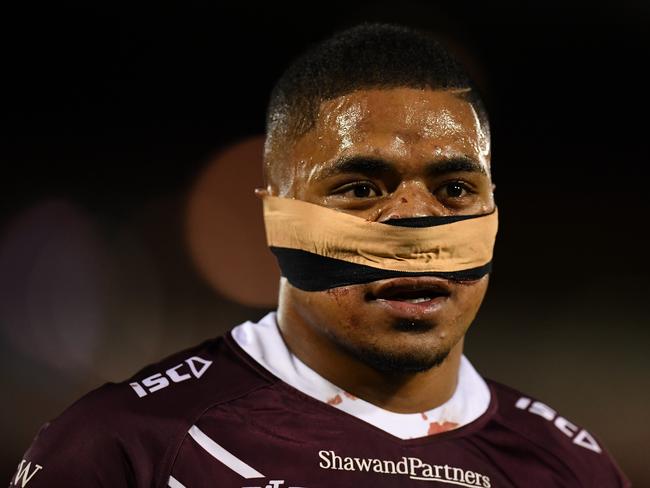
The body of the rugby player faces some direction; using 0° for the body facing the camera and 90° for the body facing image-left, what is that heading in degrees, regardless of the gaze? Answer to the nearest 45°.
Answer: approximately 315°
